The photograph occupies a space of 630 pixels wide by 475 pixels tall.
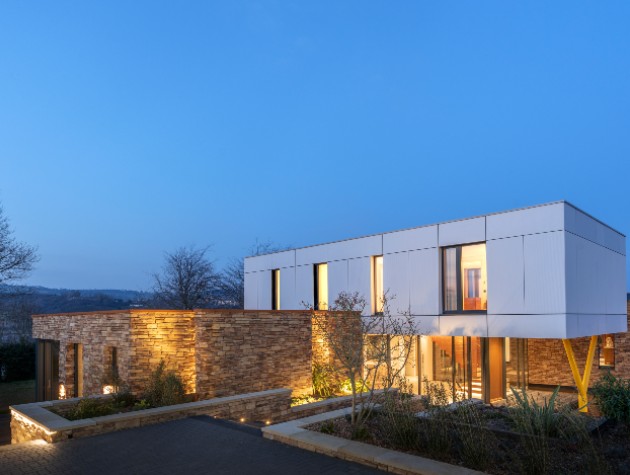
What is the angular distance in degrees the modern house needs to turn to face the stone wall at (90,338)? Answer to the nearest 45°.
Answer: approximately 45° to its right

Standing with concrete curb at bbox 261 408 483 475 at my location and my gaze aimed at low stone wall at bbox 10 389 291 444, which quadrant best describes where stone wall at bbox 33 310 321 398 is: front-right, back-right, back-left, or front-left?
front-right

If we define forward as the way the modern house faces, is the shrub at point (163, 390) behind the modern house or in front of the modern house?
in front

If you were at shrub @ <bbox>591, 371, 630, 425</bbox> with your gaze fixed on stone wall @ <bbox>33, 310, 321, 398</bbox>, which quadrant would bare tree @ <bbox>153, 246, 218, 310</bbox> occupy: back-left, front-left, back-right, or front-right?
front-right

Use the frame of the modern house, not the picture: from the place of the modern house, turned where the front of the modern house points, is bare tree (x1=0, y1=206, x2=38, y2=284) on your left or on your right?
on your right

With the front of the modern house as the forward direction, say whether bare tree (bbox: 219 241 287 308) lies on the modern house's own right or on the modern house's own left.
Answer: on the modern house's own right

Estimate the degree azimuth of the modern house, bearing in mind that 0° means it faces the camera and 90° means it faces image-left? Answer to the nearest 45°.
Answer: approximately 45°

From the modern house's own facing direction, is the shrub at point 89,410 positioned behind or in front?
in front
